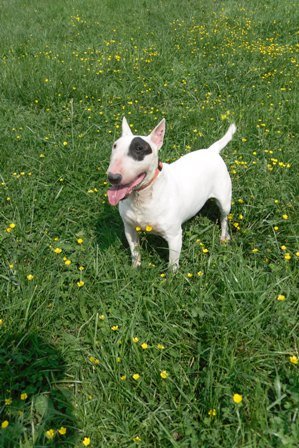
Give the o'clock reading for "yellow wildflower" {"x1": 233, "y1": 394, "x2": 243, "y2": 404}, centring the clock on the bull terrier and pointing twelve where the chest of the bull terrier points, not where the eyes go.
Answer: The yellow wildflower is roughly at 10 o'clock from the bull terrier.

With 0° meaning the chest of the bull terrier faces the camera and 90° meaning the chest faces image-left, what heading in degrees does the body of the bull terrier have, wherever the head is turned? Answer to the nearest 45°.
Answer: approximately 45°

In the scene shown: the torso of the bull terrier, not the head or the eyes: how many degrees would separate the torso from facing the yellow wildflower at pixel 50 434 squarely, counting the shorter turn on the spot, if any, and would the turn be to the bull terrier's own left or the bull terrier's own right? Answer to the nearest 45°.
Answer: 0° — it already faces it
